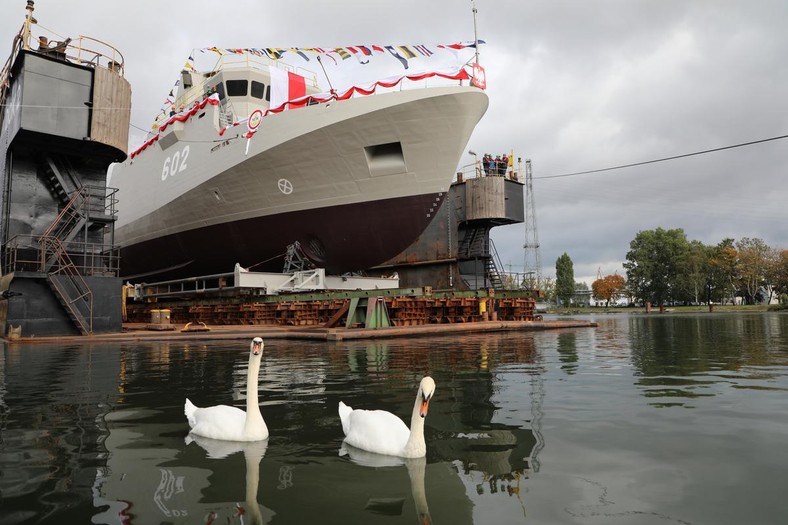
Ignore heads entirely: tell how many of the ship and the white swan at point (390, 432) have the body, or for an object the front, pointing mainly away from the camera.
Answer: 0

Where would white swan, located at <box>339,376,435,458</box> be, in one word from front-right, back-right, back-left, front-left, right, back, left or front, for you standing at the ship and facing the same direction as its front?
front-right

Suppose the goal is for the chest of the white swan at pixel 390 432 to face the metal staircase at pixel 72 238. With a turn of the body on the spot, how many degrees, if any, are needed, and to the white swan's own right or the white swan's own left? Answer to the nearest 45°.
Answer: approximately 180°

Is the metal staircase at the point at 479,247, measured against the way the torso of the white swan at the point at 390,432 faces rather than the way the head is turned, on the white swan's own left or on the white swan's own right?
on the white swan's own left

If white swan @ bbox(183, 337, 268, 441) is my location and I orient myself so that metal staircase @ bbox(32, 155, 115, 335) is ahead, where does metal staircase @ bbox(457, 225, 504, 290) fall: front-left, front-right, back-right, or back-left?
front-right

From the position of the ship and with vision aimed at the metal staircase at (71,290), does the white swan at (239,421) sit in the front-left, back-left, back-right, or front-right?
front-left

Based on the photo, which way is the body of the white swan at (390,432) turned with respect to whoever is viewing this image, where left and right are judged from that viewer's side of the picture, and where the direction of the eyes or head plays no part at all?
facing the viewer and to the right of the viewer
